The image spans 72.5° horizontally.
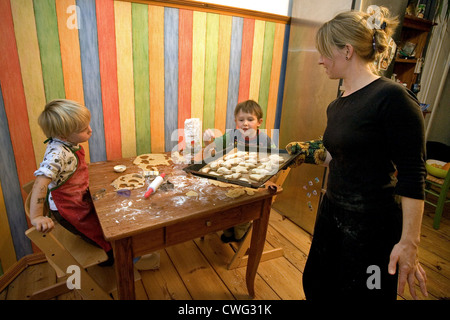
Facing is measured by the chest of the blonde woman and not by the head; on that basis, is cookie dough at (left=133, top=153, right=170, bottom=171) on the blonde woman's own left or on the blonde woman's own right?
on the blonde woman's own right

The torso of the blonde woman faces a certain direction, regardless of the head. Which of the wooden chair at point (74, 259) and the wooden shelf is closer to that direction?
the wooden chair

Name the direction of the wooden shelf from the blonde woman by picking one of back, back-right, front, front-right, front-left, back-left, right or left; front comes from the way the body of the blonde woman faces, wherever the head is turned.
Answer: back-right

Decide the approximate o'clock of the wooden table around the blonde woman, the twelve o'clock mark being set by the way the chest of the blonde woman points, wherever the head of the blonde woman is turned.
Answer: The wooden table is roughly at 1 o'clock from the blonde woman.

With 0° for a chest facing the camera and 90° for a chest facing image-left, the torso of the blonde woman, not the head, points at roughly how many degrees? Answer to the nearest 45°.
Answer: approximately 45°

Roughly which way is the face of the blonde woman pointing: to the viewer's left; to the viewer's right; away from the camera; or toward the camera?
to the viewer's left
